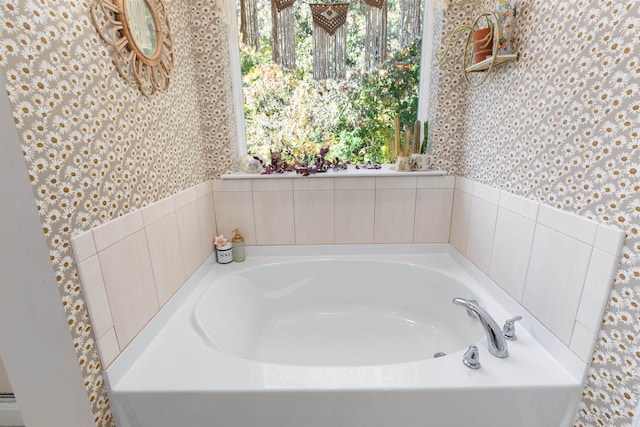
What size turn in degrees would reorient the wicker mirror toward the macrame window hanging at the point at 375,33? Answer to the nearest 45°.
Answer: approximately 45° to its left

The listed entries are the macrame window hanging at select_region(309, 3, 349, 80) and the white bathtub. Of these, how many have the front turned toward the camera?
2

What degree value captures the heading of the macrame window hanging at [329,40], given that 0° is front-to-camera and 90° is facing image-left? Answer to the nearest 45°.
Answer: approximately 0°

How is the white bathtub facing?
toward the camera

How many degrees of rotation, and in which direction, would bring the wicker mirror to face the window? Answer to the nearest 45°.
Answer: approximately 45° to its left

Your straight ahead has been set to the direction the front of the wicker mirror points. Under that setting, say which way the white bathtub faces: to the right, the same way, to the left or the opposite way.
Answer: to the right

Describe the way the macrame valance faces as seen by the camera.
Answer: facing the viewer

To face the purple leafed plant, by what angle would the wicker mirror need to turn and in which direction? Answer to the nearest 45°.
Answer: approximately 45° to its left

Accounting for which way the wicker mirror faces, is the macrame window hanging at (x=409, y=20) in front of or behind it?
in front

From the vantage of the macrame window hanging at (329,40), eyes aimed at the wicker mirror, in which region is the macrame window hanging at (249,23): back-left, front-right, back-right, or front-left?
front-right

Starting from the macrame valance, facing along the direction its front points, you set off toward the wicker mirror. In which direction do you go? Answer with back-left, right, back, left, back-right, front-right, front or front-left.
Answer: front-right
